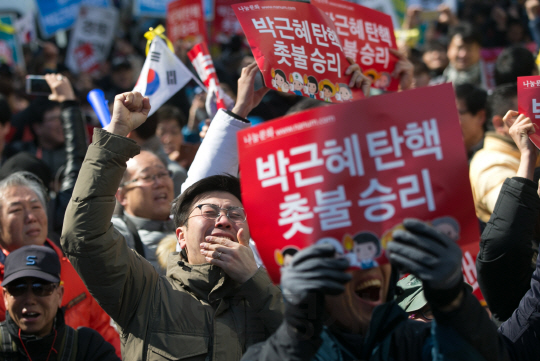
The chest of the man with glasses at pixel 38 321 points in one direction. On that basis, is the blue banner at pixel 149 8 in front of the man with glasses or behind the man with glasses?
behind

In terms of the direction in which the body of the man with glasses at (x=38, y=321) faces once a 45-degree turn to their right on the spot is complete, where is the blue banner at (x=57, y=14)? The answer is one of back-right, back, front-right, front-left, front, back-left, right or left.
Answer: back-right

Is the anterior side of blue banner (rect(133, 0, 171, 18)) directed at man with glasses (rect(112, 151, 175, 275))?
yes

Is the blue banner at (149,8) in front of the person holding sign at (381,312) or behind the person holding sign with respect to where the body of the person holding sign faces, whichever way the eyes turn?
behind

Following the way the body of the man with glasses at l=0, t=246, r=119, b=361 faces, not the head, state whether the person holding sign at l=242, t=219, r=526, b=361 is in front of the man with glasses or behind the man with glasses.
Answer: in front

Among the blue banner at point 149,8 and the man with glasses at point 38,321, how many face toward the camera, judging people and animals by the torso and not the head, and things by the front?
2

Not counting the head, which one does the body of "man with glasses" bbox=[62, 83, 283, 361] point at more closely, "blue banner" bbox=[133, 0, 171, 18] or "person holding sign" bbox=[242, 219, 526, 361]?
the person holding sign

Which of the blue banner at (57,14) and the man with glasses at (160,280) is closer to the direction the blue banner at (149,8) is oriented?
the man with glasses

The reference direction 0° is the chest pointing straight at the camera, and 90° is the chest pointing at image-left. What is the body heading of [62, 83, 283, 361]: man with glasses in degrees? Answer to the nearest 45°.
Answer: approximately 315°

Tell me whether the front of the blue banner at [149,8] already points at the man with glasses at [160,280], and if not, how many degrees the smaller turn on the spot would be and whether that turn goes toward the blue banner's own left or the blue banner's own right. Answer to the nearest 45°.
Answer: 0° — it already faces them
